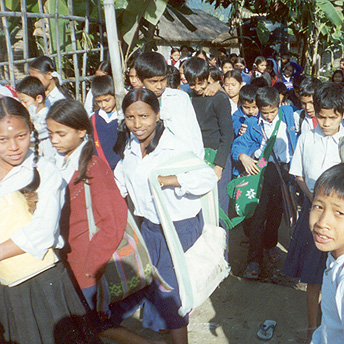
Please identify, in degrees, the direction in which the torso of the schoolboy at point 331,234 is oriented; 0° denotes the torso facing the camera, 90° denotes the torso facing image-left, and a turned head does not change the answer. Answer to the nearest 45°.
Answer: approximately 45°

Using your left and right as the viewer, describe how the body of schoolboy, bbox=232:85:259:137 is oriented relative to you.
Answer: facing the viewer and to the right of the viewer

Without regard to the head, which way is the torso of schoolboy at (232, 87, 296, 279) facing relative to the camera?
toward the camera

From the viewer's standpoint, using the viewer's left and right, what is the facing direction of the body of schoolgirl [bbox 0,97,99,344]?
facing the viewer and to the left of the viewer

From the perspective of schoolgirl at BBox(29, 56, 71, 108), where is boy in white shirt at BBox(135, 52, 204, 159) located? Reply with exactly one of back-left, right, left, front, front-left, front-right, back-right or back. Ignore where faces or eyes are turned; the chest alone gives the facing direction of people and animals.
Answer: back-left
